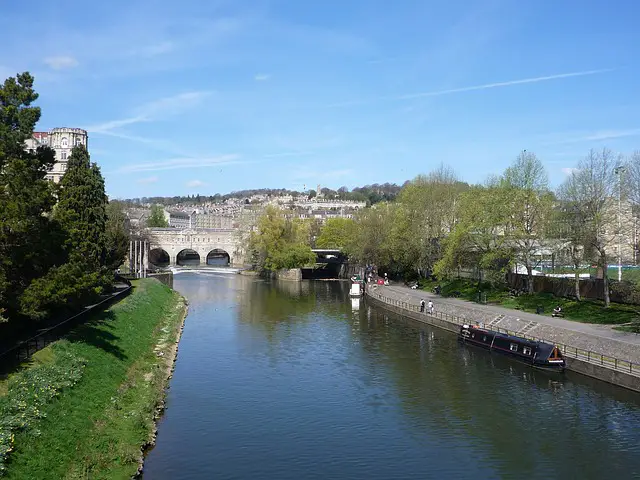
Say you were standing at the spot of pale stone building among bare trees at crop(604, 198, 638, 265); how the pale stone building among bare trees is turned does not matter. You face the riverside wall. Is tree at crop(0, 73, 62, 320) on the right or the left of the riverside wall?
right

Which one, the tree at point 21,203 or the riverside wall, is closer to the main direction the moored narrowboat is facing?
the riverside wall
